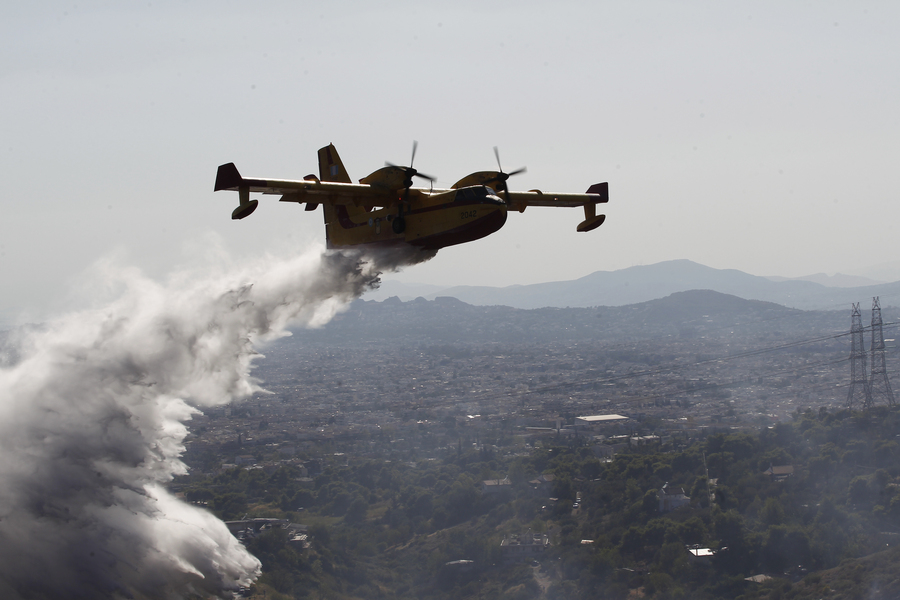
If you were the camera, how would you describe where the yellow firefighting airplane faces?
facing the viewer and to the right of the viewer

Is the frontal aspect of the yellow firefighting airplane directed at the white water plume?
no
